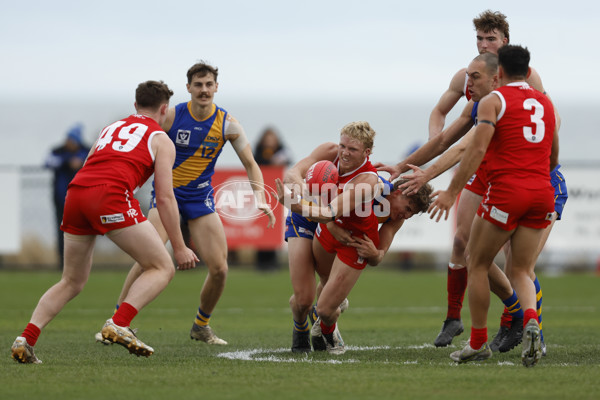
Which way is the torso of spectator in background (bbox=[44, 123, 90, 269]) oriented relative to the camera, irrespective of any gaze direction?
toward the camera
